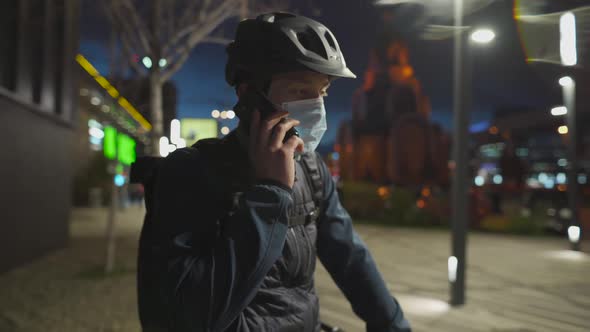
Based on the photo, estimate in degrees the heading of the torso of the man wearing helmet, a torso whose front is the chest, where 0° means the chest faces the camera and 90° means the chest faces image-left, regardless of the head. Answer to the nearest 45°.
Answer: approximately 315°

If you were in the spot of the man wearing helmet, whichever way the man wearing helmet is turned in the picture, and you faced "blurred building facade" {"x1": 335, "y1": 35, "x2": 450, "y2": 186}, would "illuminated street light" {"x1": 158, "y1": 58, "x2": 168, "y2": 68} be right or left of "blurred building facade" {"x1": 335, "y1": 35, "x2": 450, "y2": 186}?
left

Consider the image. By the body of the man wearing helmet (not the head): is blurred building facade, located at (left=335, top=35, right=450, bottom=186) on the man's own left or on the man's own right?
on the man's own left

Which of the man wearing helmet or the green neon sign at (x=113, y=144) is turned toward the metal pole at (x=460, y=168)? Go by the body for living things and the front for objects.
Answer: the green neon sign

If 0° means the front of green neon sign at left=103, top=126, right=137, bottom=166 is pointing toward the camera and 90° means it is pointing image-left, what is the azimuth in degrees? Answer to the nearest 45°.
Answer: approximately 315°

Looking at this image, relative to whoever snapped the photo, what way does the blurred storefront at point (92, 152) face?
facing to the right of the viewer
